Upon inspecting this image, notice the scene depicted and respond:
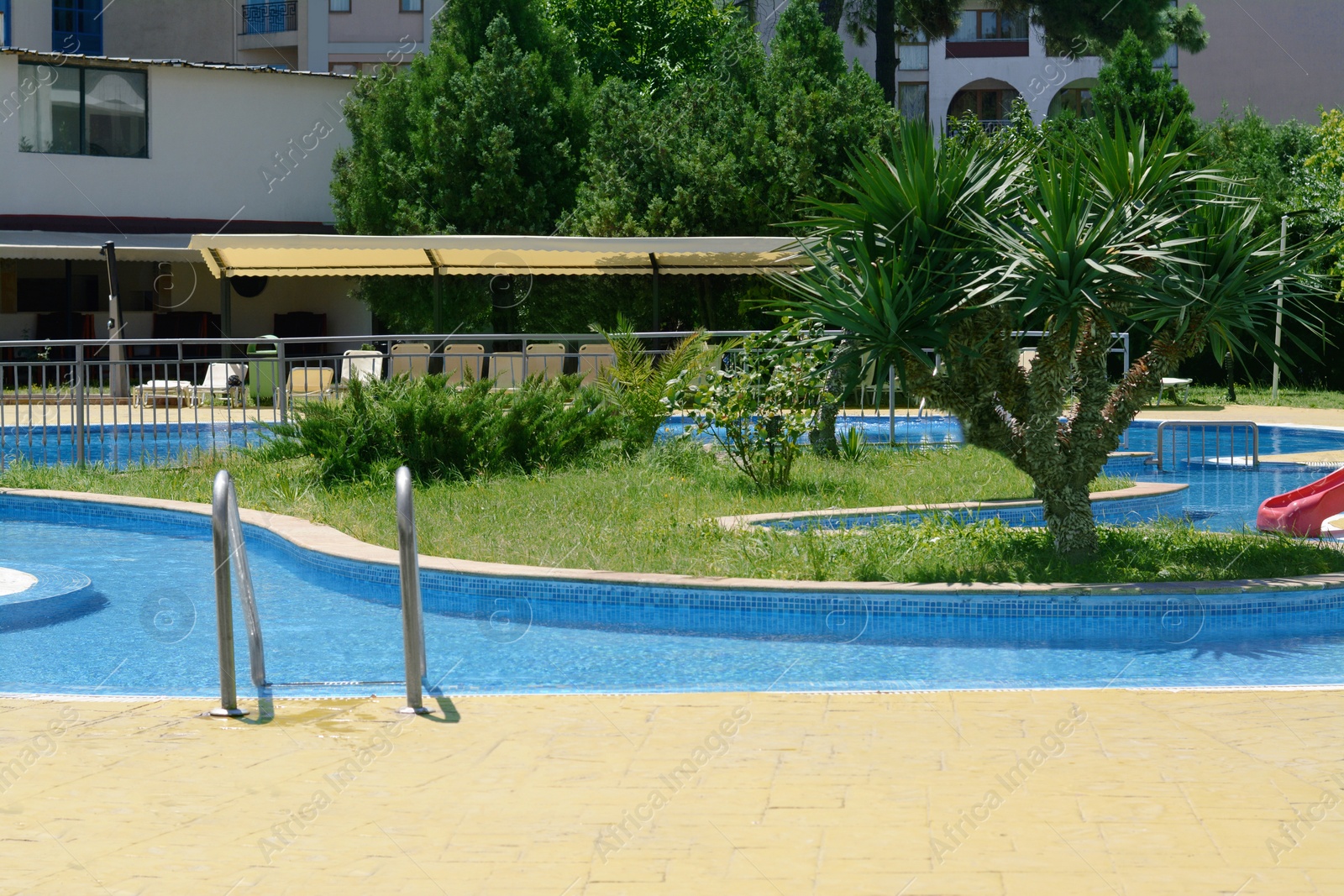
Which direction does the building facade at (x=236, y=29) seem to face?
toward the camera

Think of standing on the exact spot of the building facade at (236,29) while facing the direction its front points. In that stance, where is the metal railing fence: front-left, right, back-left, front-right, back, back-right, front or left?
front

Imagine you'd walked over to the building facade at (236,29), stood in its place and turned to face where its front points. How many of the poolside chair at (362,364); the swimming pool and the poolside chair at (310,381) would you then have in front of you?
3

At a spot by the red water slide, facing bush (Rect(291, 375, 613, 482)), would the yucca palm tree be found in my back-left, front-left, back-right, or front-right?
front-left

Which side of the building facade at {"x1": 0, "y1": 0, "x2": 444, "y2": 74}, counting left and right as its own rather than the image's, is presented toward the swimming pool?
front

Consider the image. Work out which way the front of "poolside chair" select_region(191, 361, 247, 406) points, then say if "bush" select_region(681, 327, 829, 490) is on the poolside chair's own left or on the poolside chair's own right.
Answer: on the poolside chair's own left

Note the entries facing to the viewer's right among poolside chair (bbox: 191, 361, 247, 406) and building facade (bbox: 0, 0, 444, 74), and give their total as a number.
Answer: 0

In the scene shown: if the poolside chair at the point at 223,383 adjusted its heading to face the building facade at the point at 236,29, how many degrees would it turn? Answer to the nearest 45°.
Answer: approximately 135° to its right

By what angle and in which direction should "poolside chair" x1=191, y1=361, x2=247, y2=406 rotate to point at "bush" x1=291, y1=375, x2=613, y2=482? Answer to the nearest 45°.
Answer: approximately 45° to its left

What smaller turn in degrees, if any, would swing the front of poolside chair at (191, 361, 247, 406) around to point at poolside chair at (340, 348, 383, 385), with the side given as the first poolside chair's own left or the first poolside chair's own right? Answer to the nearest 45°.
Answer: approximately 90° to the first poolside chair's own left

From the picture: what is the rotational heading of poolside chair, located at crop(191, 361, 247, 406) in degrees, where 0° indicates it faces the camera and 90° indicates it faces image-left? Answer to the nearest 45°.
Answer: approximately 45°

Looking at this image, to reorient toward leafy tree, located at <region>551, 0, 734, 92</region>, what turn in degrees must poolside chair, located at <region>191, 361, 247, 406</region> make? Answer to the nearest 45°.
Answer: approximately 180°

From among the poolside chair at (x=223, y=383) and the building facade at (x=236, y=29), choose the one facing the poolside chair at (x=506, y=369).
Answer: the building facade

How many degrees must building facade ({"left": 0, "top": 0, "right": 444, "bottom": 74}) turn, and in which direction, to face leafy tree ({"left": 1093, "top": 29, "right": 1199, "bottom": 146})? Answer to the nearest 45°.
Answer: approximately 45° to its left

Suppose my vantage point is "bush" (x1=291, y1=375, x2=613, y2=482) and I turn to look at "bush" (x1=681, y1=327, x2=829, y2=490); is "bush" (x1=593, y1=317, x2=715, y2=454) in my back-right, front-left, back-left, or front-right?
front-left

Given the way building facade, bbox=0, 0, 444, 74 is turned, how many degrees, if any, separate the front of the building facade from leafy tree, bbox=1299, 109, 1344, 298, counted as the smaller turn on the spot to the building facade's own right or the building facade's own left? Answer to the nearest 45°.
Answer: approximately 45° to the building facade's own left
